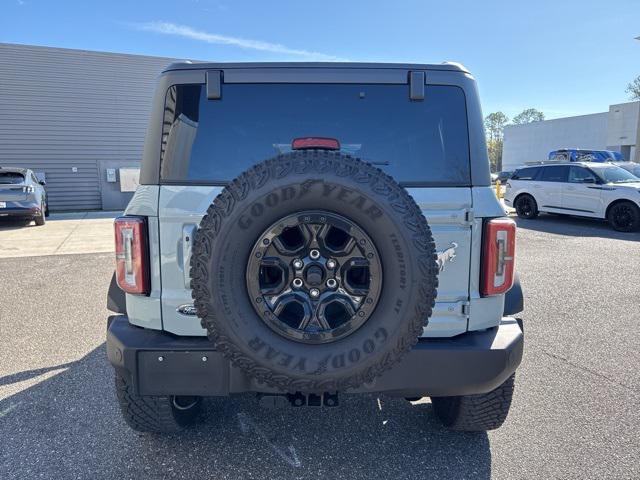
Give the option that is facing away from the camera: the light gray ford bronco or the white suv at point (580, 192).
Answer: the light gray ford bronco

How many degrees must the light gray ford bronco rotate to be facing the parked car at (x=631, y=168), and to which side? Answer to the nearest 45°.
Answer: approximately 45° to its right

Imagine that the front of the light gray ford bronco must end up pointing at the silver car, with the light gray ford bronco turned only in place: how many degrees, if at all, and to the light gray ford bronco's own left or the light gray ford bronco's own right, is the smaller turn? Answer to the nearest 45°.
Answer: approximately 45° to the light gray ford bronco's own left

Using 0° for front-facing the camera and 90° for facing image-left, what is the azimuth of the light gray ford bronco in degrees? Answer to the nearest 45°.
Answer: approximately 180°

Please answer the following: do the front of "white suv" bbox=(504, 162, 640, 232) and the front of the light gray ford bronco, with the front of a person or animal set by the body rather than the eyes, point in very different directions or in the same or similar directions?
very different directions

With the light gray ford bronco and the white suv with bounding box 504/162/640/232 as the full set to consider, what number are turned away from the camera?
1

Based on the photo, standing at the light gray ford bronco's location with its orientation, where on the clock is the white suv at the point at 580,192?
The white suv is roughly at 1 o'clock from the light gray ford bronco.
